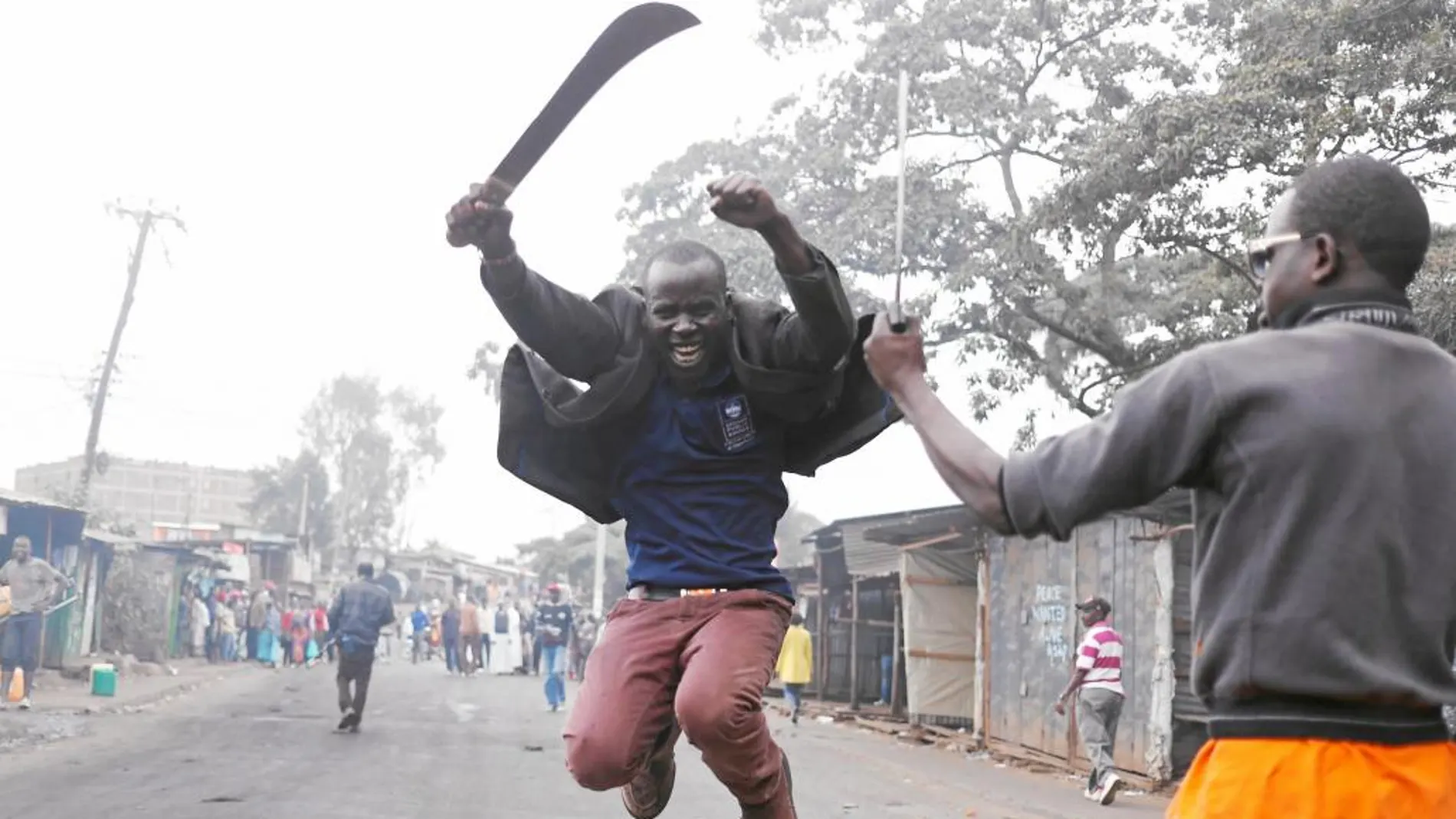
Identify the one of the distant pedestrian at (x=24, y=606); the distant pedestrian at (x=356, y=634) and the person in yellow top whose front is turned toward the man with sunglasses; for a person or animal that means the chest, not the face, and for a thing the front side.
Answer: the distant pedestrian at (x=24, y=606)

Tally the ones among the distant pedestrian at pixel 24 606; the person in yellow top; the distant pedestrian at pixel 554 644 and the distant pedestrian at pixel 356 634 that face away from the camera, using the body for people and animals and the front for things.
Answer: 2

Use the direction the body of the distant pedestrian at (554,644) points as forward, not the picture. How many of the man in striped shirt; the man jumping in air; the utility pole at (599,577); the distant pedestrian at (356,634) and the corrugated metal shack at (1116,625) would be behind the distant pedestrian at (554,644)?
1

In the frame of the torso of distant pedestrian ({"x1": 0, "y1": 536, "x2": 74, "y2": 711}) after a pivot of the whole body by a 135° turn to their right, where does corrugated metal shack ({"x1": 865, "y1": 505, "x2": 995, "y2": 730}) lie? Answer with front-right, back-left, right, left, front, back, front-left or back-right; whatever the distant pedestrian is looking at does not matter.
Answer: back-right

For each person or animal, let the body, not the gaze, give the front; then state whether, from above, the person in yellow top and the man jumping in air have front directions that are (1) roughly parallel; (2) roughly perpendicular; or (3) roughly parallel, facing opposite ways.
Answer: roughly parallel, facing opposite ways

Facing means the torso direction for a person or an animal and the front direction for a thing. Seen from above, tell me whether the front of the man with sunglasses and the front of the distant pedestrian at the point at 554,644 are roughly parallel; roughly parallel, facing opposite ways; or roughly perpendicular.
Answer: roughly parallel, facing opposite ways

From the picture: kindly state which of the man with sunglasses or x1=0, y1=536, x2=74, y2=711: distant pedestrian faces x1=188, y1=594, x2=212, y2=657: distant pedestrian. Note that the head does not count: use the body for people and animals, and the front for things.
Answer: the man with sunglasses

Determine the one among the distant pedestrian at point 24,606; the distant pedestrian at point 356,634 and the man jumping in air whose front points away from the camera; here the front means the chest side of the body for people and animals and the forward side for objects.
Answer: the distant pedestrian at point 356,634

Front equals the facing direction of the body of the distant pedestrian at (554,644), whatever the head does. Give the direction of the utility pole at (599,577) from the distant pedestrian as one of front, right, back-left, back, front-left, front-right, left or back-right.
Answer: back

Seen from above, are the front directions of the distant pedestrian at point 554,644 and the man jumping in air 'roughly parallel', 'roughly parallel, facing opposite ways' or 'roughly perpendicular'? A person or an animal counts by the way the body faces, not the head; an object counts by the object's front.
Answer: roughly parallel

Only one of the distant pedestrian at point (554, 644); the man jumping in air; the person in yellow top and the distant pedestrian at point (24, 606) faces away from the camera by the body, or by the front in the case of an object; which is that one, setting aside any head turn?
the person in yellow top

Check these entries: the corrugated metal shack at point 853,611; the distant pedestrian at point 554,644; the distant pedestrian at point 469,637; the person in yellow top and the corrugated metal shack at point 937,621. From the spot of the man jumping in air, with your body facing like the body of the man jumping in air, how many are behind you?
5

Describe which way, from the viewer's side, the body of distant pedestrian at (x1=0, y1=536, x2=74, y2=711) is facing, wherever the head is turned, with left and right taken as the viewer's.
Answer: facing the viewer

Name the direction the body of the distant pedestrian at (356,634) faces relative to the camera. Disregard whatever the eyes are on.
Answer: away from the camera

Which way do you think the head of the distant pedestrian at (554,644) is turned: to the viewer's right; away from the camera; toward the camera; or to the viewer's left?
toward the camera

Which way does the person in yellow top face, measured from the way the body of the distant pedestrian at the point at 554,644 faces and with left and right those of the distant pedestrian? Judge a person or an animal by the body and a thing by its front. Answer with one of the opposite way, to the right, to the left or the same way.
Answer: the opposite way

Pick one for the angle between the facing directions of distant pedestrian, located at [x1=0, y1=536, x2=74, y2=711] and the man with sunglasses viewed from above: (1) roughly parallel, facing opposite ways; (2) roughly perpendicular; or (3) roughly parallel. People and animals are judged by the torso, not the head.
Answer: roughly parallel, facing opposite ways

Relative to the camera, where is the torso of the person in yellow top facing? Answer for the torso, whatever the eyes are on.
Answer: away from the camera

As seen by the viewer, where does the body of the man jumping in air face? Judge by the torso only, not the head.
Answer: toward the camera

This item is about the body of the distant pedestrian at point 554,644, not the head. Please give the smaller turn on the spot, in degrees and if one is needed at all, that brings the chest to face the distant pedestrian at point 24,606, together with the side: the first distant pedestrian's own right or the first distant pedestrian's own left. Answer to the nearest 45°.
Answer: approximately 45° to the first distant pedestrian's own right
